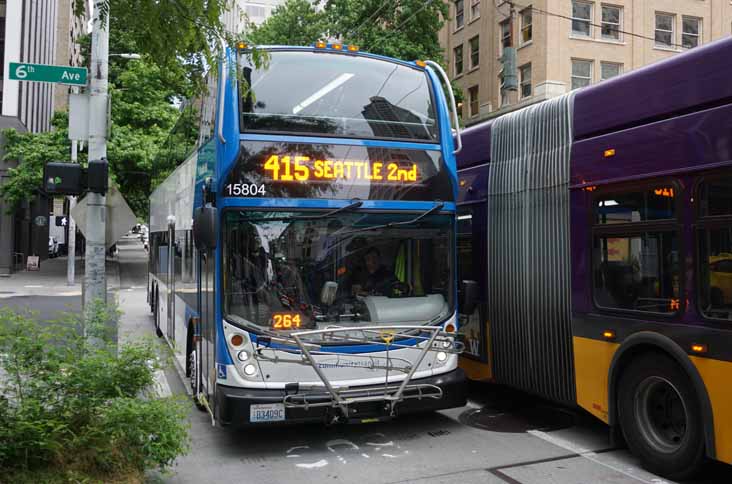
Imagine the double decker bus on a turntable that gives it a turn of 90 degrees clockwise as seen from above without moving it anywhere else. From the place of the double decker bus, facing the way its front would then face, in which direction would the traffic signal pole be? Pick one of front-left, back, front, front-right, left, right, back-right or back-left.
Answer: front-right

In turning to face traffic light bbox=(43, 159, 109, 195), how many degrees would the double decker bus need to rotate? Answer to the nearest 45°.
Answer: approximately 45° to its right

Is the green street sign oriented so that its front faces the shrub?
yes

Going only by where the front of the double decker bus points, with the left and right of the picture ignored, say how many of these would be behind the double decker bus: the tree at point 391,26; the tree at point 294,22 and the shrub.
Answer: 2

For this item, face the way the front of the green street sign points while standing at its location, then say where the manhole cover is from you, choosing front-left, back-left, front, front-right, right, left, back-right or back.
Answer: front-left

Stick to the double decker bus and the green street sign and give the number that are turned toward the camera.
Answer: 2

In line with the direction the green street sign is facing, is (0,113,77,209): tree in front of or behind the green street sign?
behind

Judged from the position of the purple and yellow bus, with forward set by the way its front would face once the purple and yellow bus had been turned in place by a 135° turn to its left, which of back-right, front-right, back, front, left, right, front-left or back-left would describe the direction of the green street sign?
left

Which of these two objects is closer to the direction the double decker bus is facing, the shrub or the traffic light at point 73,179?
the shrub

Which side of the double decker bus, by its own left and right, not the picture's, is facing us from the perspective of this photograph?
front

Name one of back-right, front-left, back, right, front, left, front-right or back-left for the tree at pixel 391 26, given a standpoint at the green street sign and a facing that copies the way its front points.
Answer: back-left

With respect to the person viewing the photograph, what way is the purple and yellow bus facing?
facing the viewer and to the right of the viewer
